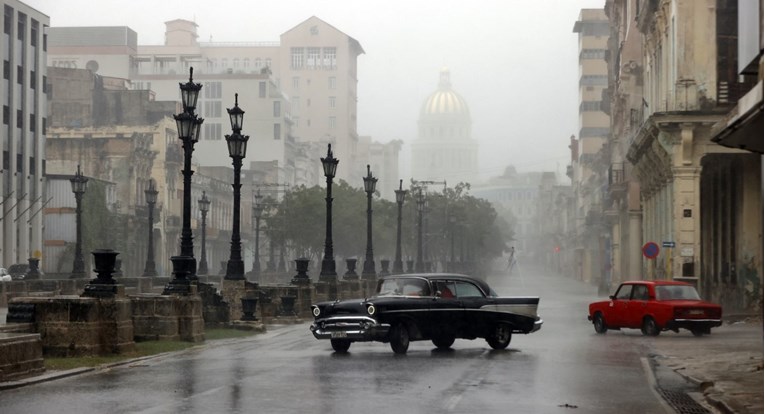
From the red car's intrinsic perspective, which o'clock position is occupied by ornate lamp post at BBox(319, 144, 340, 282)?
The ornate lamp post is roughly at 12 o'clock from the red car.

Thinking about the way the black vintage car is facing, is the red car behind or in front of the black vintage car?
behind

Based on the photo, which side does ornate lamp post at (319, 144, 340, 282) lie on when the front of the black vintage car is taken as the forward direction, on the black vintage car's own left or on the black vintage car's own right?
on the black vintage car's own right

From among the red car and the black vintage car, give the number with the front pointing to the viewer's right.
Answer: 0

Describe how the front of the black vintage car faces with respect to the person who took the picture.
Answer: facing the viewer and to the left of the viewer

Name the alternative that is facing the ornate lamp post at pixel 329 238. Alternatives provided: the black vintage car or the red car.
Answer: the red car

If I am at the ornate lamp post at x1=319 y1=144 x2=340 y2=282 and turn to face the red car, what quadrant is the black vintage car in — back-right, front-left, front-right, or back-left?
front-right

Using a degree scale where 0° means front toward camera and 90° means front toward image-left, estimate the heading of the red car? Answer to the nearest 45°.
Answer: approximately 135°
